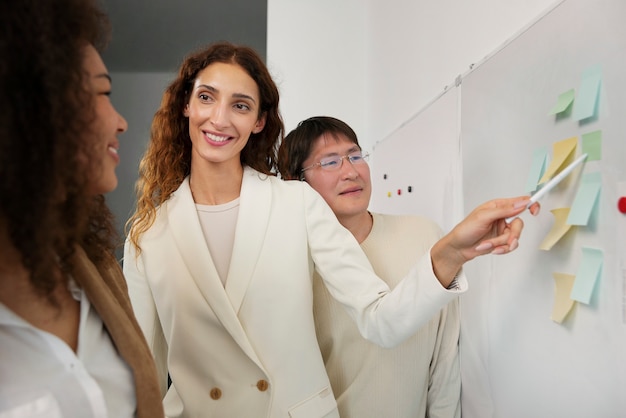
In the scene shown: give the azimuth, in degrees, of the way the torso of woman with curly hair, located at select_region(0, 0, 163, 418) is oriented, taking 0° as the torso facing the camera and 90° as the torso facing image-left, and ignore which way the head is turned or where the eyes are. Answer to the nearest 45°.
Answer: approximately 315°

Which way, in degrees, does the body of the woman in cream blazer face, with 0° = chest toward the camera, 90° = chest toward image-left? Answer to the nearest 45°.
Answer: approximately 0°

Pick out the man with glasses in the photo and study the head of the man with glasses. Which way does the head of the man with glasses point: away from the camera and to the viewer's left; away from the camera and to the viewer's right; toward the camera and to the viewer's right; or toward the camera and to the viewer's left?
toward the camera and to the viewer's right

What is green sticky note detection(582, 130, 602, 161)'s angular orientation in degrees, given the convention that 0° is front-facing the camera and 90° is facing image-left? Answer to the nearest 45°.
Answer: approximately 45°

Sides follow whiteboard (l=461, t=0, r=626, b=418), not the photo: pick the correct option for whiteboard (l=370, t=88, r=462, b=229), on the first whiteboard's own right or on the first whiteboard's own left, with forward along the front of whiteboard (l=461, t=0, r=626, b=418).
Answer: on the first whiteboard's own right

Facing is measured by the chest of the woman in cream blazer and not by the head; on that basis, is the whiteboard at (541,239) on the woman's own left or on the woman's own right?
on the woman's own left

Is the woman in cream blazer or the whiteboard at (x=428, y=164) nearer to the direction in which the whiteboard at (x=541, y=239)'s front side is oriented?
the woman in cream blazer

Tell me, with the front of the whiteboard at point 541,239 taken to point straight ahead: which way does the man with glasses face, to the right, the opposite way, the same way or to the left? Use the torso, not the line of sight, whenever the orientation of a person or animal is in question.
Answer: to the left
